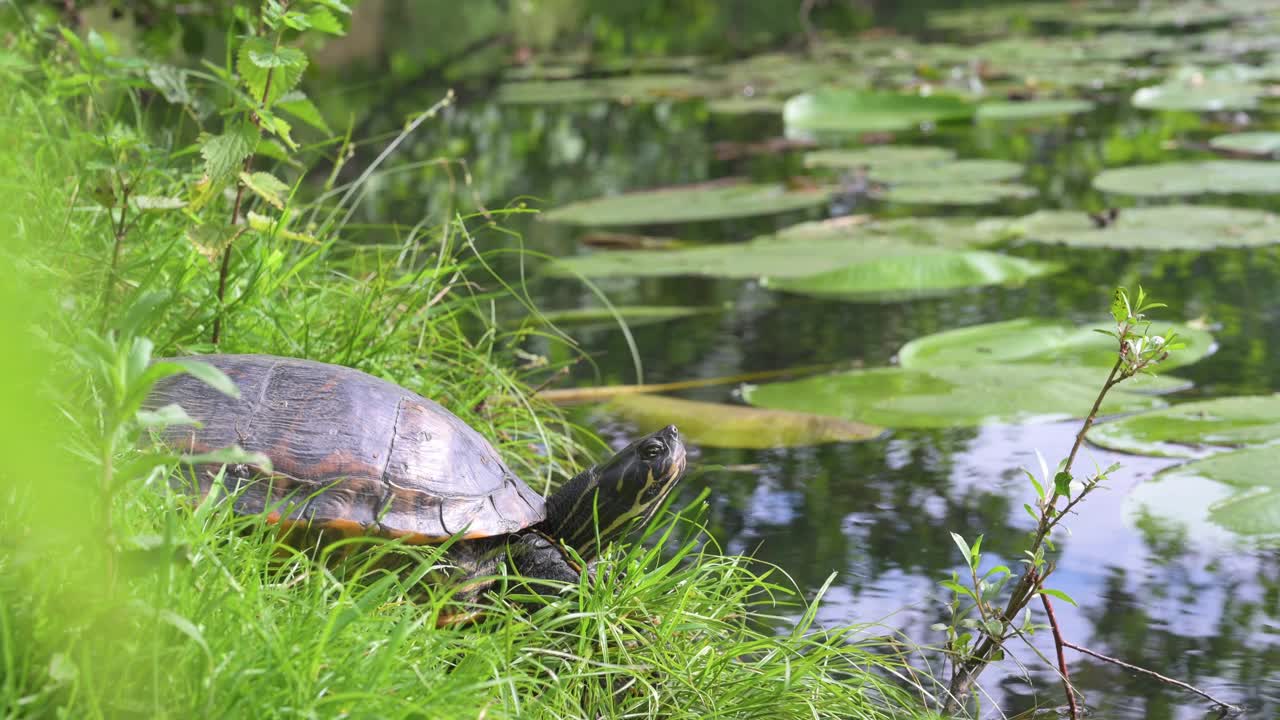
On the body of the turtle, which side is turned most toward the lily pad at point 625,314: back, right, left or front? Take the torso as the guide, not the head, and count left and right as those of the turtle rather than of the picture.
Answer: left

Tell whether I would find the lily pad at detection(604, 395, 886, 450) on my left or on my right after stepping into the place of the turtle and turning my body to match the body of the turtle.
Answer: on my left

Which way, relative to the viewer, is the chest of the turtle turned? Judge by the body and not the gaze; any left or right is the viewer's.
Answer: facing to the right of the viewer

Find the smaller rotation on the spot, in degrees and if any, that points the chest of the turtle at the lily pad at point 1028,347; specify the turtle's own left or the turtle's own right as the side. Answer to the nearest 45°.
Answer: approximately 45° to the turtle's own left

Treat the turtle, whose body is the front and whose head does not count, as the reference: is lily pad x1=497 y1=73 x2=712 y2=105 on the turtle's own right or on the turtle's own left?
on the turtle's own left

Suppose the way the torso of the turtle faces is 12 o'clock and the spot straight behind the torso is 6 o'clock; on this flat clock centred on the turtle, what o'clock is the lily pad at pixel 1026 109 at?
The lily pad is roughly at 10 o'clock from the turtle.

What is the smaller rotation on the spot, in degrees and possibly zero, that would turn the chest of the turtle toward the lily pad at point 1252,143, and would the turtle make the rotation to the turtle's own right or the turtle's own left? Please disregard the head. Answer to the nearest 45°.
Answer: approximately 45° to the turtle's own left

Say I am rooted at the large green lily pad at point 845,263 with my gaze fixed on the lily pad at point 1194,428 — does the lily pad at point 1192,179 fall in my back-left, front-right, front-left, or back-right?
back-left
